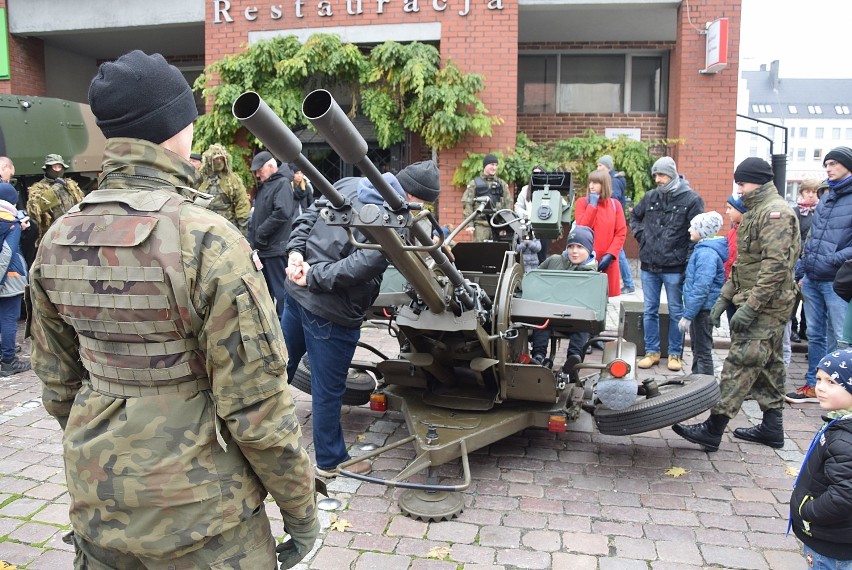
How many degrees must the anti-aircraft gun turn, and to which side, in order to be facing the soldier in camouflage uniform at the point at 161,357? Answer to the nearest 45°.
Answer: approximately 45° to its left

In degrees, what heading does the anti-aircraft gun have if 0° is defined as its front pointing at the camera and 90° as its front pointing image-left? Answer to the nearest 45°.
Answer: approximately 45°

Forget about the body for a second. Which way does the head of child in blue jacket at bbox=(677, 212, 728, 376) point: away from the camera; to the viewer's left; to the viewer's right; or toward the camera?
to the viewer's left

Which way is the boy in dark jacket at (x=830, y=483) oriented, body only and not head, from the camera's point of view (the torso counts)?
to the viewer's left

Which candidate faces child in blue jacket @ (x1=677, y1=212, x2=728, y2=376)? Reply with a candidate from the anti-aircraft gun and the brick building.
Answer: the brick building

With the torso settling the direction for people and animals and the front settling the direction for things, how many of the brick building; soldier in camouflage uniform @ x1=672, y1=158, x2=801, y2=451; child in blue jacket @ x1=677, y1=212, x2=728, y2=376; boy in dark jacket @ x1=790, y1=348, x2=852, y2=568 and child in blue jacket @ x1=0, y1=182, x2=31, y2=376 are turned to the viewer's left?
3

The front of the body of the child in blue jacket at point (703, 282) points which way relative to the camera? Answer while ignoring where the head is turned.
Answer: to the viewer's left

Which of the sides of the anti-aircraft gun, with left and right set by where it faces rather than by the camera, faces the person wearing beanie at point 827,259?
back

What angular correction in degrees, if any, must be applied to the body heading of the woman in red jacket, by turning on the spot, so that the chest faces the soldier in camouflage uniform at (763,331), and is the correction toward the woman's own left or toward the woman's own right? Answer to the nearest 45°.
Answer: approximately 45° to the woman's own left

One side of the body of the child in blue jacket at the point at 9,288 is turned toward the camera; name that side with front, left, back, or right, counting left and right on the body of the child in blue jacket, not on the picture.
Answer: right

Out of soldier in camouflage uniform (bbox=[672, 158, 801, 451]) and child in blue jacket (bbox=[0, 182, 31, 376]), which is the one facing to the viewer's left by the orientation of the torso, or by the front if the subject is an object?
the soldier in camouflage uniform

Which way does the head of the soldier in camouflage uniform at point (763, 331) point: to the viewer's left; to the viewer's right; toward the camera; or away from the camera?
to the viewer's left

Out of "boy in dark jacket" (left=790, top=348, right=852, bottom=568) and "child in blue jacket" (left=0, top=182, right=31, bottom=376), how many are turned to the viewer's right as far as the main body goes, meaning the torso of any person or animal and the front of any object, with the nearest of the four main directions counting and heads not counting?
1

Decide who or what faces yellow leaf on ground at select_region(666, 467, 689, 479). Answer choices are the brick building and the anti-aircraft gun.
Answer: the brick building
